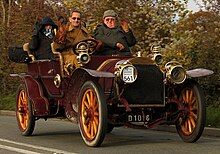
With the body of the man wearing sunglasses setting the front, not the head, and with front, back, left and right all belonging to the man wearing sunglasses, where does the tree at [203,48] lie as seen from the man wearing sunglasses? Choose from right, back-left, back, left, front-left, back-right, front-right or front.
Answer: left

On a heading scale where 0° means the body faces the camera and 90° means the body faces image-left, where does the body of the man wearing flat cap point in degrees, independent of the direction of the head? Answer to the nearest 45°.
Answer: approximately 0°

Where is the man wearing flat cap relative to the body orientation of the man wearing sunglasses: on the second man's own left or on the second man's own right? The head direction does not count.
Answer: on the second man's own left
